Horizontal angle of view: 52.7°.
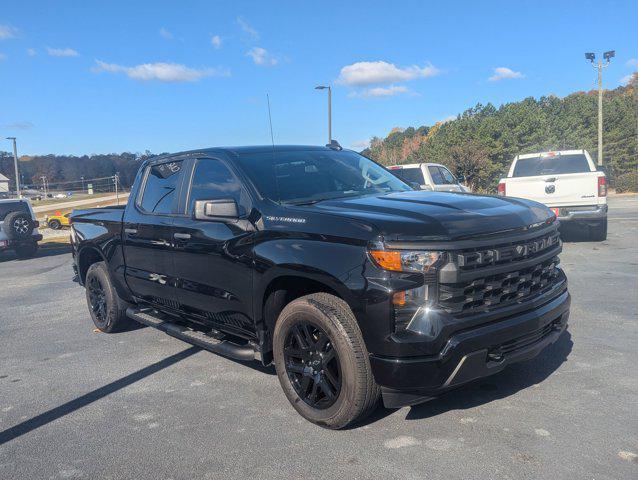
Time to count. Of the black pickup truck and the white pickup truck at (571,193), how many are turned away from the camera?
1

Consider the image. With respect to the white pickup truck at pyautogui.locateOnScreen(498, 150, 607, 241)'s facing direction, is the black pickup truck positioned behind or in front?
behind

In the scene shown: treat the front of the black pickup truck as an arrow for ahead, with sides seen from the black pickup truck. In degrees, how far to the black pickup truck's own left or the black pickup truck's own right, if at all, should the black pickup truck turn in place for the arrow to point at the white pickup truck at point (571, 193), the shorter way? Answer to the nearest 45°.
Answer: approximately 90° to the black pickup truck's own left

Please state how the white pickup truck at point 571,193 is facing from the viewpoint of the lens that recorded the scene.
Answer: facing away from the viewer

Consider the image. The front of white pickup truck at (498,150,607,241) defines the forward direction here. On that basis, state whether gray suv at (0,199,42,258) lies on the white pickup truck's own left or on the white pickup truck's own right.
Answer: on the white pickup truck's own left

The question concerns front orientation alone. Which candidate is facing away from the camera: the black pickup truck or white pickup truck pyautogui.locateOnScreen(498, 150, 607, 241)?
the white pickup truck

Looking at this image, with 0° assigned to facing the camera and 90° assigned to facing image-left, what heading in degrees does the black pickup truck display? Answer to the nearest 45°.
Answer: approximately 315°

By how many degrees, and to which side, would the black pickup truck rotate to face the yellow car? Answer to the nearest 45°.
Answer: approximately 180°

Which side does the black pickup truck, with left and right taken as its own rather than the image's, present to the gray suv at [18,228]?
back
